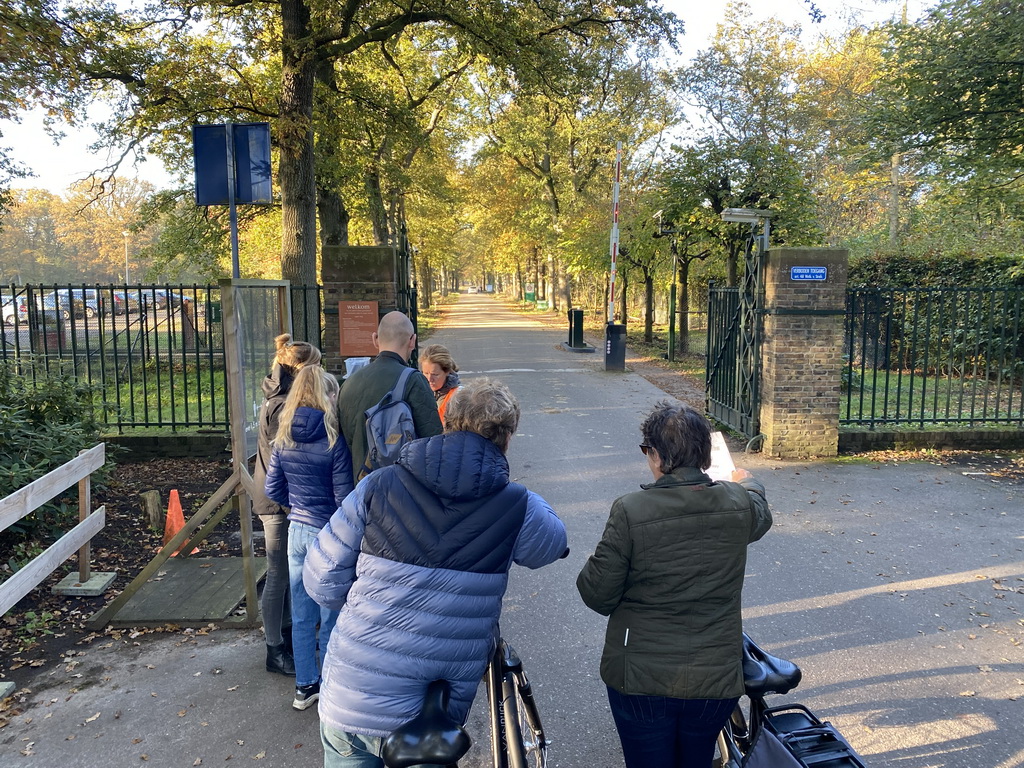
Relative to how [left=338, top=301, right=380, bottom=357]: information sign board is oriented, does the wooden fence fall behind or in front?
in front

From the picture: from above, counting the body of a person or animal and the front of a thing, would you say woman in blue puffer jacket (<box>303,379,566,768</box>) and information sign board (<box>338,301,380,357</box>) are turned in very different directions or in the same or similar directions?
very different directions

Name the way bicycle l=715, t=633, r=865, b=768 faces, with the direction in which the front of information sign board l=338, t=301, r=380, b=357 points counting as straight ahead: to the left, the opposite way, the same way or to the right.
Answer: the opposite way

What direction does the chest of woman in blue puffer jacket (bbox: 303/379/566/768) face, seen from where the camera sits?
away from the camera

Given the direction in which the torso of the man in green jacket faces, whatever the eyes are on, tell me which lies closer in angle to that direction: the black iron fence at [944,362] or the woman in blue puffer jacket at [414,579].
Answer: the black iron fence

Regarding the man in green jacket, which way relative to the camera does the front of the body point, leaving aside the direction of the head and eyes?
away from the camera

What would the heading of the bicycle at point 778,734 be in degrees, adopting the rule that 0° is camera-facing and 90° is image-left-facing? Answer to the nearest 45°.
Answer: approximately 135°

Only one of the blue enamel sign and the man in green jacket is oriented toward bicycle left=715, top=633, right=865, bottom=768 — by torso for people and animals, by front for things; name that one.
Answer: the blue enamel sign
